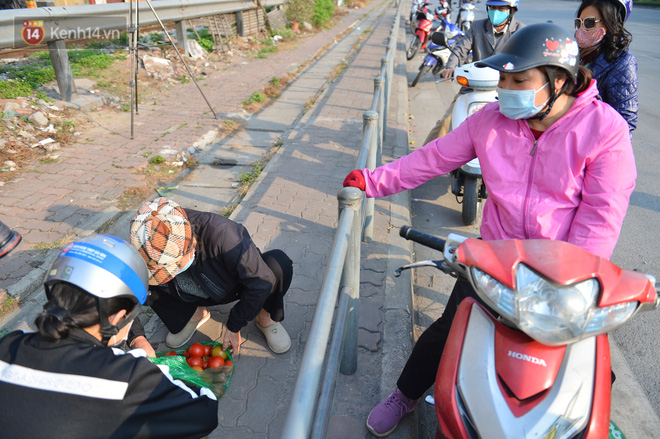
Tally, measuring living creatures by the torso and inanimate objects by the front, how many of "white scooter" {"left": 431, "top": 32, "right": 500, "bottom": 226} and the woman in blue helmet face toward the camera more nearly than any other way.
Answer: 1

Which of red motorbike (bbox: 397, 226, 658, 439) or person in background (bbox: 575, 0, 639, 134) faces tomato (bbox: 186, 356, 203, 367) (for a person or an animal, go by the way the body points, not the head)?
the person in background

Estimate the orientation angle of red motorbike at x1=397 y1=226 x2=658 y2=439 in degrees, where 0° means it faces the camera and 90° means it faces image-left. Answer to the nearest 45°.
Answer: approximately 0°

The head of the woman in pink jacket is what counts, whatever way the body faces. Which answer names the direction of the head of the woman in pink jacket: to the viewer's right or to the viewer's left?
to the viewer's left

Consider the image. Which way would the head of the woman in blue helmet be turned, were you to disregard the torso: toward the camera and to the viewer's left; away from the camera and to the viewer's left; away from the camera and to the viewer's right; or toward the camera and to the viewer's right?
away from the camera and to the viewer's right

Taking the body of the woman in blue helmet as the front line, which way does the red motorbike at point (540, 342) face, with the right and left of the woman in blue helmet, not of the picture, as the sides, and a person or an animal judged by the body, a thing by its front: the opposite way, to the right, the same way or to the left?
the opposite way

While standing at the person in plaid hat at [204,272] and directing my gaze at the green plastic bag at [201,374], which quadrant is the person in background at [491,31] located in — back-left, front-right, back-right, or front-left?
back-left

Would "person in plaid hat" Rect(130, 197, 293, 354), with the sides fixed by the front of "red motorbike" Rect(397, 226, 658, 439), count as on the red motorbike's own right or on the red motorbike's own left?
on the red motorbike's own right

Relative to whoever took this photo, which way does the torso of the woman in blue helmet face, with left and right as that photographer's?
facing away from the viewer and to the right of the viewer

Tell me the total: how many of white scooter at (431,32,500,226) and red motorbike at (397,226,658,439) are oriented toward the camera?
2

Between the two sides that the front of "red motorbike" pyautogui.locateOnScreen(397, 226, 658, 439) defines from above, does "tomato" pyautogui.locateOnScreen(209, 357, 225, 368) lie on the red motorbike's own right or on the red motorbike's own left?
on the red motorbike's own right

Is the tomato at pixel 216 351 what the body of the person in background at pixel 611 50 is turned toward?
yes

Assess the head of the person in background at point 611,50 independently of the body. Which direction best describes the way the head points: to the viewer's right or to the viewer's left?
to the viewer's left
